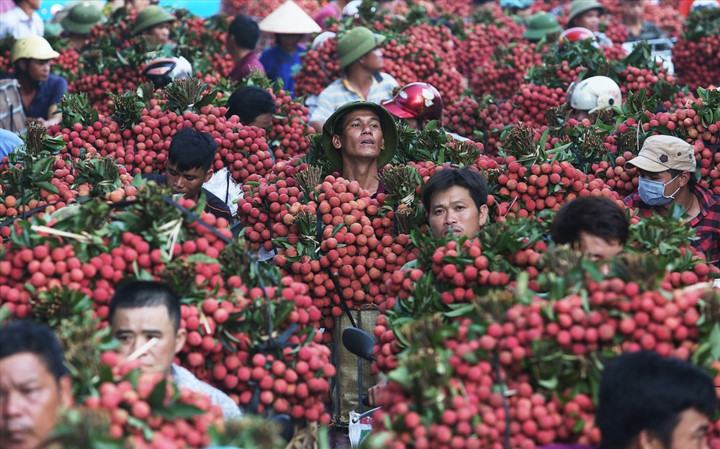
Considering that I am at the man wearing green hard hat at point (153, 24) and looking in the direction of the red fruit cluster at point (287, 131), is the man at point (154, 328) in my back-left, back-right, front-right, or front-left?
front-right

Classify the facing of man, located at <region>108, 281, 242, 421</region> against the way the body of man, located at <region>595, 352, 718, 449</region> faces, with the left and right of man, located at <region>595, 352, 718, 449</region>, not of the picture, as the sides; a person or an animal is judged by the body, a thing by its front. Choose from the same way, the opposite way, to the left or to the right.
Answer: to the right

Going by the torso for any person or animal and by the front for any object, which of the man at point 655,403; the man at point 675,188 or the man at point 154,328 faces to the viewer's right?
the man at point 655,403

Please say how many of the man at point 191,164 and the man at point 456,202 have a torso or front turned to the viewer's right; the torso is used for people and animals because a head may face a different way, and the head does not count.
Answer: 0

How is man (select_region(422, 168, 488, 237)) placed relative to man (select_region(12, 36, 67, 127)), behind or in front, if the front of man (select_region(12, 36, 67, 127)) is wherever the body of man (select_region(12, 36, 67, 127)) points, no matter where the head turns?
in front

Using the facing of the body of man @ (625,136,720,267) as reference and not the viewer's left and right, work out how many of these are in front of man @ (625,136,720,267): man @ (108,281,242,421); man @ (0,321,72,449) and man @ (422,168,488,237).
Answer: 3

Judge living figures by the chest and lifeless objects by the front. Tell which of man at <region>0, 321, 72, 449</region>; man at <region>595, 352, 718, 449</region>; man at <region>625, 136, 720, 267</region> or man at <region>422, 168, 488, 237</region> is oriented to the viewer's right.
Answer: man at <region>595, 352, 718, 449</region>

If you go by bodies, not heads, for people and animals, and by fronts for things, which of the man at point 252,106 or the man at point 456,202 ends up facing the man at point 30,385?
the man at point 456,202

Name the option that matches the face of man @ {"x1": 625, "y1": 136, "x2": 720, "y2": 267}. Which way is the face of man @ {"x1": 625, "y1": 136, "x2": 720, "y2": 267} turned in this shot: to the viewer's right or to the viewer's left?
to the viewer's left

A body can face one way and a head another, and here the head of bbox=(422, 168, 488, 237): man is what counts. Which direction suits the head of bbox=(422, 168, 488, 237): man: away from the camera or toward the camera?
toward the camera

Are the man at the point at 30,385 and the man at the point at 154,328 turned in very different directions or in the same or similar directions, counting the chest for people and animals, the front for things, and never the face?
same or similar directions

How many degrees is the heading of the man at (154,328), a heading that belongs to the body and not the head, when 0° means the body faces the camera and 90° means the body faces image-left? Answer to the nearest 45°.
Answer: approximately 45°
